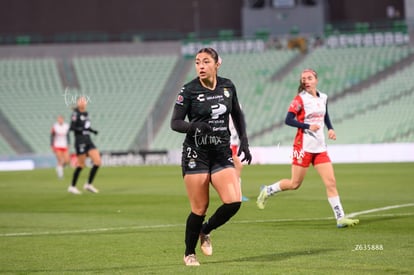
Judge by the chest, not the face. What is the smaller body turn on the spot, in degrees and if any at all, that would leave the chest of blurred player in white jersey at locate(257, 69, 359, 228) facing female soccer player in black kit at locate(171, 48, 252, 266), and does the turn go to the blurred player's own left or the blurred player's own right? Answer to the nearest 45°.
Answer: approximately 45° to the blurred player's own right
